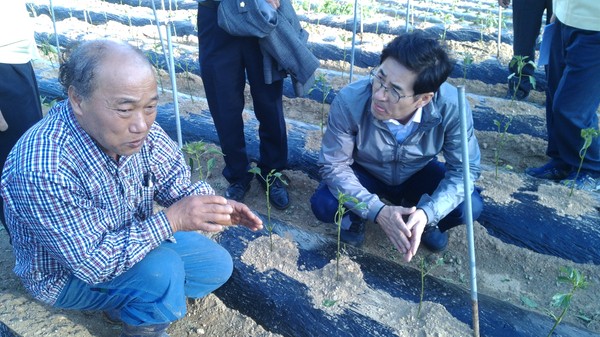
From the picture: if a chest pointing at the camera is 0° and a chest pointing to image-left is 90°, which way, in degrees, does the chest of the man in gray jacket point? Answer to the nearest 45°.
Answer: approximately 0°

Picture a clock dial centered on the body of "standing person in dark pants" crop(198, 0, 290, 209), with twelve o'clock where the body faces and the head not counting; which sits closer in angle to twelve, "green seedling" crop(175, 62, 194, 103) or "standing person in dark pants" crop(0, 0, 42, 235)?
the standing person in dark pants

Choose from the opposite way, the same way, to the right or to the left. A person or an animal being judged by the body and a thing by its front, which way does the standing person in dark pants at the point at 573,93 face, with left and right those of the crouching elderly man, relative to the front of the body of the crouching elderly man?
the opposite way

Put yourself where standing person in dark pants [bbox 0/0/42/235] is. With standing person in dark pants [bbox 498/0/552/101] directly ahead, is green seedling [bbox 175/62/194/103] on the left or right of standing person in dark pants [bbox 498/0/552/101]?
left

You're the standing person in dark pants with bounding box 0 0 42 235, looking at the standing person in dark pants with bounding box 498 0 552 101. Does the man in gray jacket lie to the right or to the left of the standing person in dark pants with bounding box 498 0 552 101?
right

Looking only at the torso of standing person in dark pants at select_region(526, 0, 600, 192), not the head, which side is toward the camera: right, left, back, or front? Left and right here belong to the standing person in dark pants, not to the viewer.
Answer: left

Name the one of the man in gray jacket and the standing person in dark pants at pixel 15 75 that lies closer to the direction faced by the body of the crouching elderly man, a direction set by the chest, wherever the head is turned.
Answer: the man in gray jacket

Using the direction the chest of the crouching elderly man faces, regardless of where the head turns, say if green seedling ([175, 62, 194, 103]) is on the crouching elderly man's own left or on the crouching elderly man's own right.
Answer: on the crouching elderly man's own left

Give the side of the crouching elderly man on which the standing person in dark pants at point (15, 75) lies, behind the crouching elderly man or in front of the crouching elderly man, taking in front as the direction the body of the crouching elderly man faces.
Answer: behind

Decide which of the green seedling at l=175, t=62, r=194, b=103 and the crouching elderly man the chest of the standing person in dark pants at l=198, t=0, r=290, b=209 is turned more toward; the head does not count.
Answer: the crouching elderly man
